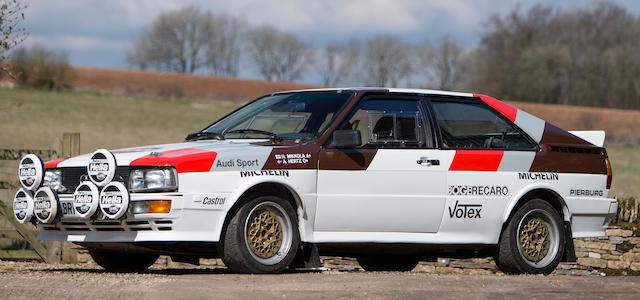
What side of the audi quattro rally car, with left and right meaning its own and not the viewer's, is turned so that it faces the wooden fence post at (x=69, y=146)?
right

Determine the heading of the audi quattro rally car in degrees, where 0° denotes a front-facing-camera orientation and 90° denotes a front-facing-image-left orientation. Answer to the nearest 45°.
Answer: approximately 45°
